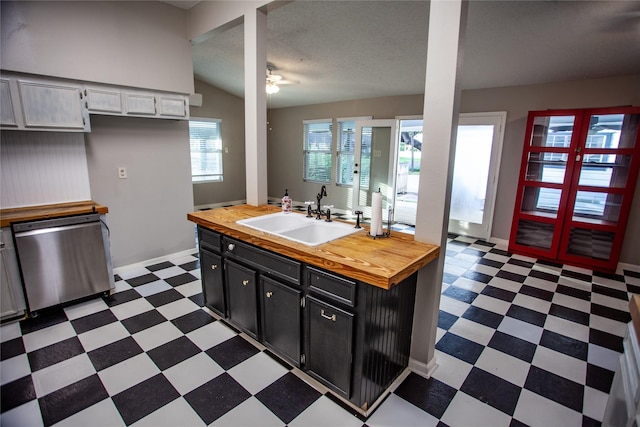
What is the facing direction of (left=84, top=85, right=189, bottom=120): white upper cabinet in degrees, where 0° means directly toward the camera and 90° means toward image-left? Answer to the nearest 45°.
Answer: approximately 315°

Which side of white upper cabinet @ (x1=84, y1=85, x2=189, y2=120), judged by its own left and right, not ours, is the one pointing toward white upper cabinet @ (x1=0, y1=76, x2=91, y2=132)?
right

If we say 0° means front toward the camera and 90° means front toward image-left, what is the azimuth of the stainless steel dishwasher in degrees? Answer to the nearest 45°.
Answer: approximately 315°

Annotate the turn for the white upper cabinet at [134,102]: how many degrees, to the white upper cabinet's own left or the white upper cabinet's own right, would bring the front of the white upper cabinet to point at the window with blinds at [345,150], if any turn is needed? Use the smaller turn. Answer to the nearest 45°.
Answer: approximately 90° to the white upper cabinet's own left

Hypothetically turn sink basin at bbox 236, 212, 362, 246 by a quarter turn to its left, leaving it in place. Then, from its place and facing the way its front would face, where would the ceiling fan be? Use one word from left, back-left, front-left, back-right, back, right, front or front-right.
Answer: back-left

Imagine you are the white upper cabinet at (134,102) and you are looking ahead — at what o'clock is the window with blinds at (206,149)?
The window with blinds is roughly at 8 o'clock from the white upper cabinet.

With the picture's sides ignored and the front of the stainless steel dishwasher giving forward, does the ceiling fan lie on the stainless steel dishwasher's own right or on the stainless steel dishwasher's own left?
on the stainless steel dishwasher's own left

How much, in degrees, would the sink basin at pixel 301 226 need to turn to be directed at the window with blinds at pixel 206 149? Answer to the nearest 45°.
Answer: approximately 90° to its right
